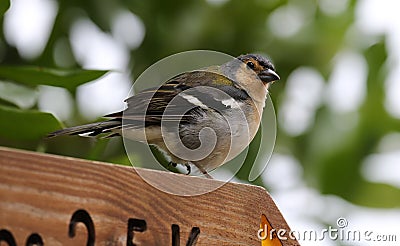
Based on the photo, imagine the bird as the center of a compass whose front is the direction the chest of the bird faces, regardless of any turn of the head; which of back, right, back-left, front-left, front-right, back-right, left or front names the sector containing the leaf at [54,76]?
back

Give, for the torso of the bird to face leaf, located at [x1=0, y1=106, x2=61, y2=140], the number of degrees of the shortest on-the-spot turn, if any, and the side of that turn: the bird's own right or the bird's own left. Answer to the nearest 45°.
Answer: approximately 180°

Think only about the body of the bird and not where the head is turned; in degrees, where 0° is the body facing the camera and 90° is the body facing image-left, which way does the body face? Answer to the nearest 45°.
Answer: approximately 270°

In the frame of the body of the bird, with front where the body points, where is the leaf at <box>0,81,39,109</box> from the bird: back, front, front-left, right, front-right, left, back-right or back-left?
back
